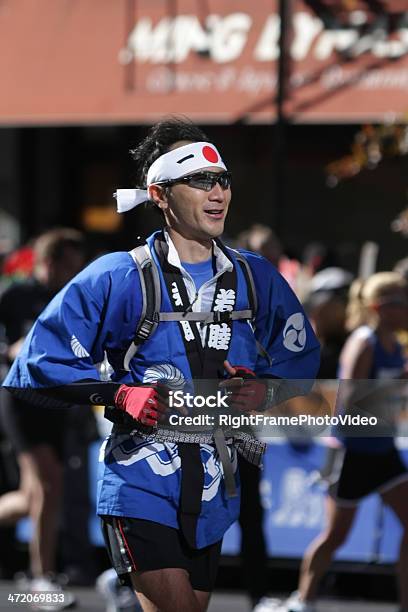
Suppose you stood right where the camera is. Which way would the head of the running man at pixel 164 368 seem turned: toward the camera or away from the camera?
toward the camera

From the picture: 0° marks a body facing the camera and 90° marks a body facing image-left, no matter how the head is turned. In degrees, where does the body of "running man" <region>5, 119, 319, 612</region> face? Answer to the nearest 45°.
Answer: approximately 315°
